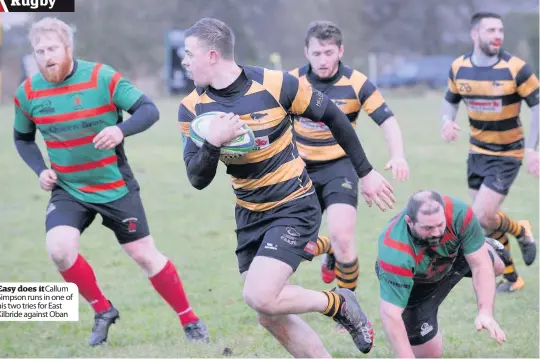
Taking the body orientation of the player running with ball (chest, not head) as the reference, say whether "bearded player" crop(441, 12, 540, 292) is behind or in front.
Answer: behind

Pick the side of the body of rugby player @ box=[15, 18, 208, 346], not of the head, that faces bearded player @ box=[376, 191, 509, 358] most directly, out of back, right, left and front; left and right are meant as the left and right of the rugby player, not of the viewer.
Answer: left

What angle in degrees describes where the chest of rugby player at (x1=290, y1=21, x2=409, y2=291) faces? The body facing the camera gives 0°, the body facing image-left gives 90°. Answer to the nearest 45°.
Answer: approximately 0°

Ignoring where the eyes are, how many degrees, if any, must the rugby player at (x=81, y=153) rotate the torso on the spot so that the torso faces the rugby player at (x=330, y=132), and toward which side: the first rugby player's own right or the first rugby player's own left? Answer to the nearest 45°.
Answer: approximately 135° to the first rugby player's own left

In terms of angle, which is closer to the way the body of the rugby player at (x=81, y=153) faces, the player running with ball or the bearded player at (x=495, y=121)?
the player running with ball

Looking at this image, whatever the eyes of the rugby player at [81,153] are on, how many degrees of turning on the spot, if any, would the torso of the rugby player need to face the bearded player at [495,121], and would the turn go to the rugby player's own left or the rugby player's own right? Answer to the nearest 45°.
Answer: approximately 135° to the rugby player's own left

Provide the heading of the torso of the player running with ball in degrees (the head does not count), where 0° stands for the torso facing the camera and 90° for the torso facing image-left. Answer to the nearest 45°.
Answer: approximately 45°

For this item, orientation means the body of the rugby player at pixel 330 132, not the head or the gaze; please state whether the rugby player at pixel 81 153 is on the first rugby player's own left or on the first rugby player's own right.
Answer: on the first rugby player's own right

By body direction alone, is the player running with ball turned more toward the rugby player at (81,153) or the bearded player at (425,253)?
the rugby player

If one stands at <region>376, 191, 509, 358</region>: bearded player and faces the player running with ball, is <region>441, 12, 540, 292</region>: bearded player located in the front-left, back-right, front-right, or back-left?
back-right

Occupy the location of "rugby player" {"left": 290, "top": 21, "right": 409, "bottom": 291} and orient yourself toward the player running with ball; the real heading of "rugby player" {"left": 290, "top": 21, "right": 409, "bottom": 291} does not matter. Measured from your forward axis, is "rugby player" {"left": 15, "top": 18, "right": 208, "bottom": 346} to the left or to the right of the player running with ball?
right
